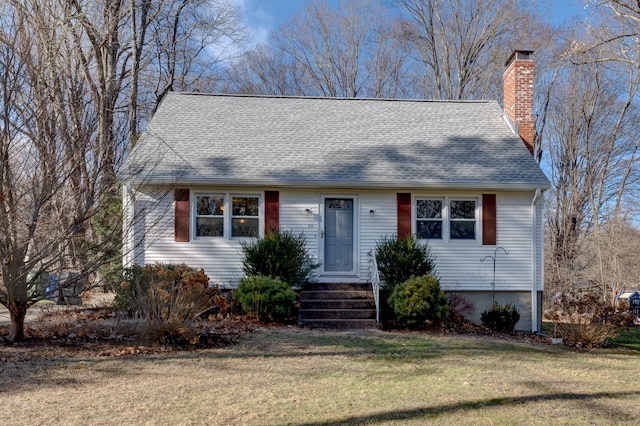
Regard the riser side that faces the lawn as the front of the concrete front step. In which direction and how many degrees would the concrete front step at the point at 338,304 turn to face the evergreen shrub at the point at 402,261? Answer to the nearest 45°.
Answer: approximately 90° to its left
